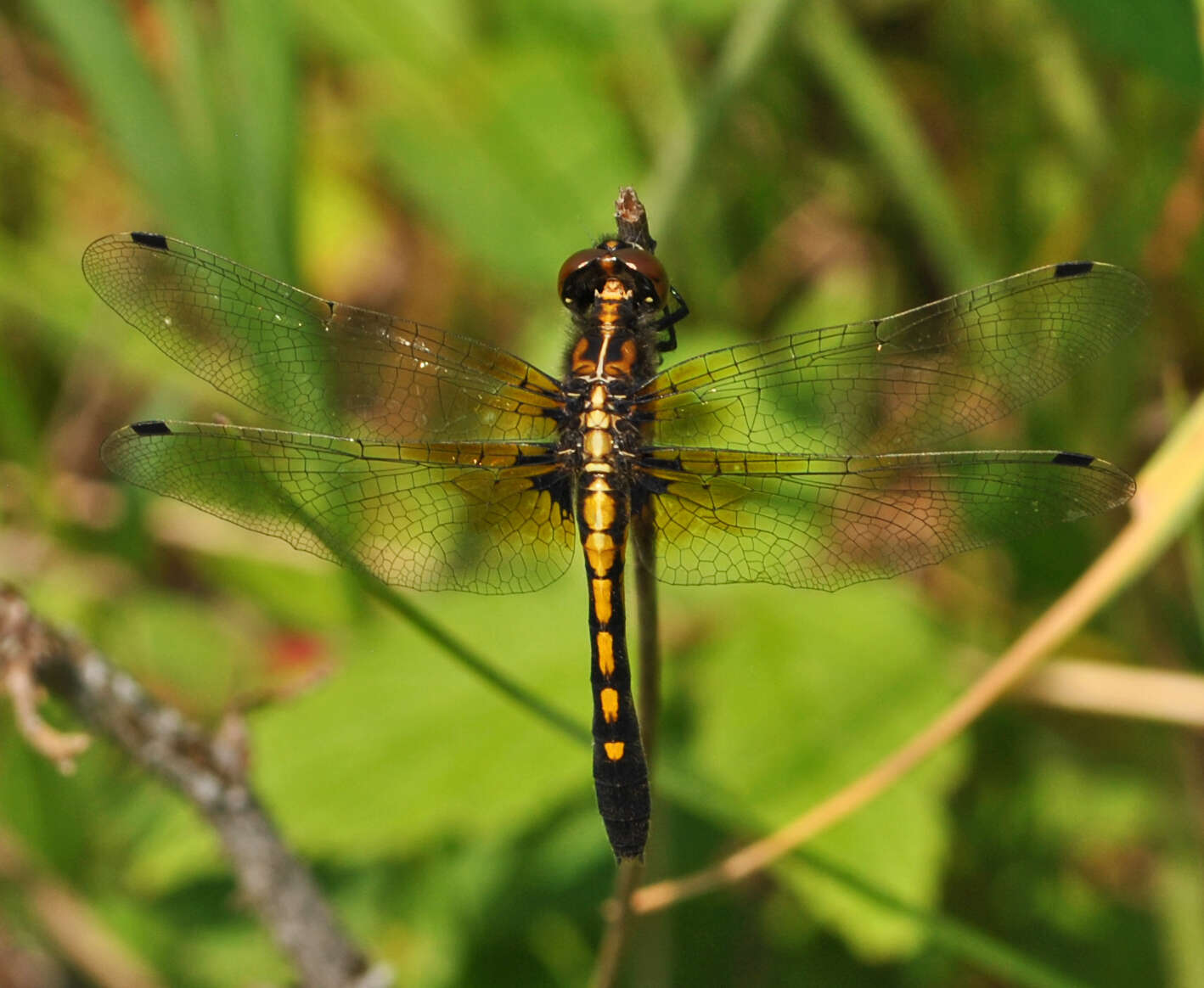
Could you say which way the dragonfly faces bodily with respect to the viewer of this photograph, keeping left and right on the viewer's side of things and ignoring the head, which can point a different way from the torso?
facing away from the viewer
